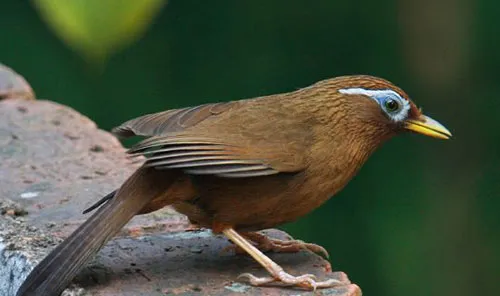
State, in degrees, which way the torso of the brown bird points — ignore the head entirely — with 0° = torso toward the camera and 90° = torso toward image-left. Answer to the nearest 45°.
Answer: approximately 270°
